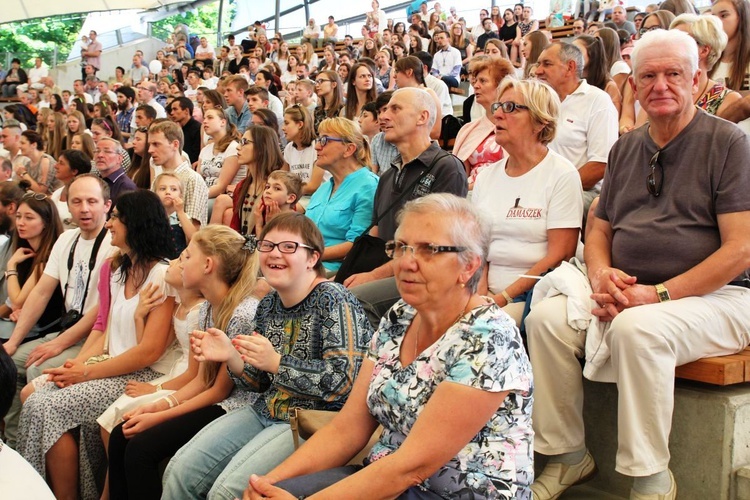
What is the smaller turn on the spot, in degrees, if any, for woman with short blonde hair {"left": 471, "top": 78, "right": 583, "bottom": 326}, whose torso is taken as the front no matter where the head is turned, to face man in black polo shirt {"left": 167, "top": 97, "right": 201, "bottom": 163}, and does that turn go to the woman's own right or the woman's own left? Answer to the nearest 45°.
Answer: approximately 90° to the woman's own right

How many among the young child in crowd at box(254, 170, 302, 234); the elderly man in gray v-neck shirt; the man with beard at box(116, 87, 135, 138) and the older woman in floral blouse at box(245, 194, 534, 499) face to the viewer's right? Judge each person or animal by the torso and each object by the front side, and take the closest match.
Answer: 0

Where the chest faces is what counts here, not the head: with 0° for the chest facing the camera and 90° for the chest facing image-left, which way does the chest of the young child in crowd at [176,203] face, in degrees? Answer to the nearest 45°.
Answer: approximately 45°

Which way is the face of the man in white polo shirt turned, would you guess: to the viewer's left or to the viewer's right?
to the viewer's left

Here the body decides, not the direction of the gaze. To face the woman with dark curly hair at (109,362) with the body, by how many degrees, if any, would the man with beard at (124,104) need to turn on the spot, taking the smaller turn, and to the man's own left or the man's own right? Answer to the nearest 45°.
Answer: approximately 45° to the man's own left

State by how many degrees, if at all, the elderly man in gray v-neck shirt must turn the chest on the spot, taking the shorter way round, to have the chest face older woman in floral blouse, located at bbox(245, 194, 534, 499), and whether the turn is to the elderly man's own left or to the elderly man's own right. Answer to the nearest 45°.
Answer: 0° — they already face them

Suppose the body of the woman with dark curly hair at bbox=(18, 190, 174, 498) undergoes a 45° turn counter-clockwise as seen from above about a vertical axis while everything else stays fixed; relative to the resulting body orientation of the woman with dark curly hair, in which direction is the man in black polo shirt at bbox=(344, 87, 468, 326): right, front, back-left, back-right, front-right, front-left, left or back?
left

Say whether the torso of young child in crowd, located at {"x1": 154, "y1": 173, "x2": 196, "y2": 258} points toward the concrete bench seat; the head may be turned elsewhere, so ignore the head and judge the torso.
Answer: no

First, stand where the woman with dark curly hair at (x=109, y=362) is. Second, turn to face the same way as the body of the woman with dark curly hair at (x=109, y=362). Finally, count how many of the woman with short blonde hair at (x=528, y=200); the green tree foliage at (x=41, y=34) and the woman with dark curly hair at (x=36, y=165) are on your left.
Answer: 1

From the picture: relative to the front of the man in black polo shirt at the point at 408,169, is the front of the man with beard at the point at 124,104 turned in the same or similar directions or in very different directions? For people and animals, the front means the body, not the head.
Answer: same or similar directions

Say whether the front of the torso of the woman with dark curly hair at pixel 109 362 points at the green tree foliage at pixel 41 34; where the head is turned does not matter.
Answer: no

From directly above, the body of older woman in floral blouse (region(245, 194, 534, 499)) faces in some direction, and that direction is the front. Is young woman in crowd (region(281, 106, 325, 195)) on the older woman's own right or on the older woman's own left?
on the older woman's own right

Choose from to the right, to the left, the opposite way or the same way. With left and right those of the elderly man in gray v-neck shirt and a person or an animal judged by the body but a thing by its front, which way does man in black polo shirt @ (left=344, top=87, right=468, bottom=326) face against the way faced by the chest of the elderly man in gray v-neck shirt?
the same way

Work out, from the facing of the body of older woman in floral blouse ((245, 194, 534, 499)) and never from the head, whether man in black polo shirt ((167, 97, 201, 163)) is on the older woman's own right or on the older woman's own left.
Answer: on the older woman's own right

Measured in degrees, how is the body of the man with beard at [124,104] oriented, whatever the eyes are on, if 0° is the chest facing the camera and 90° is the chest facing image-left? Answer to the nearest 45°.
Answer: approximately 45°

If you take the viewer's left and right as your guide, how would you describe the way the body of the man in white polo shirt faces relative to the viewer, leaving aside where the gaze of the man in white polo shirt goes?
facing the viewer and to the left of the viewer

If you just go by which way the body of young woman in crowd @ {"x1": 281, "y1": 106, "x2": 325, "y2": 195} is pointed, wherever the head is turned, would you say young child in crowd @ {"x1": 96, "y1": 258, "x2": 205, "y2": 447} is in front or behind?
in front

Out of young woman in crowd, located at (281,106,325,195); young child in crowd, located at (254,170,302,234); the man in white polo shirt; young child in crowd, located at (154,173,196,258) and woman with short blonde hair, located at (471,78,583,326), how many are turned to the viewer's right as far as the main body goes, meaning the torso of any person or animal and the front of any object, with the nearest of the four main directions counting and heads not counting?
0

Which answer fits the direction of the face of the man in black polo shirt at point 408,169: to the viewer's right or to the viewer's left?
to the viewer's left

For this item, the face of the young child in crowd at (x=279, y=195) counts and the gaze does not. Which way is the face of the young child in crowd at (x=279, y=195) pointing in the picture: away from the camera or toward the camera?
toward the camera
